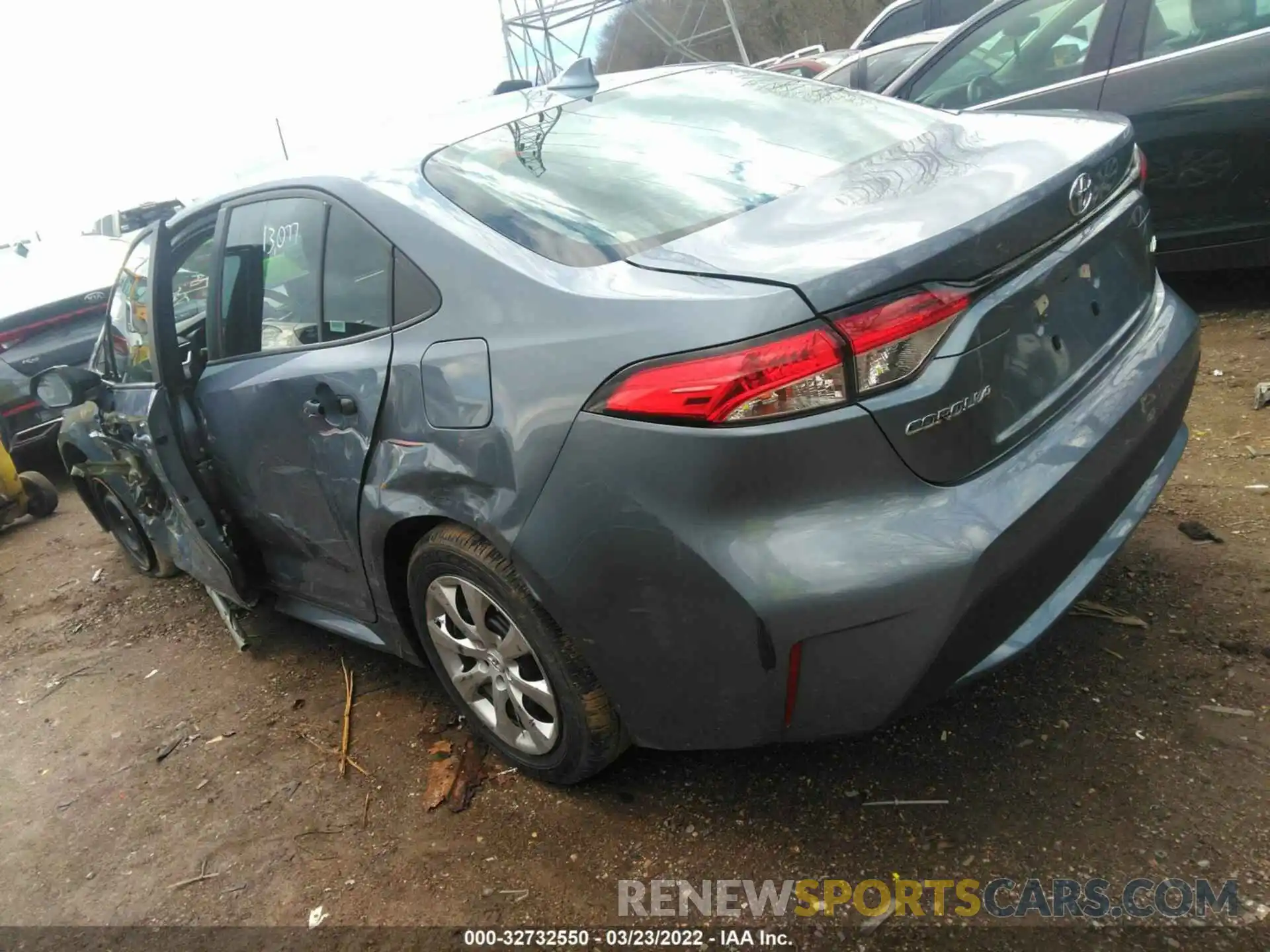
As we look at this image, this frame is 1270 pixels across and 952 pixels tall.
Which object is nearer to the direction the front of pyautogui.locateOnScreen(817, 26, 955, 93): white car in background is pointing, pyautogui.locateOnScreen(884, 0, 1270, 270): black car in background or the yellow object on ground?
the yellow object on ground

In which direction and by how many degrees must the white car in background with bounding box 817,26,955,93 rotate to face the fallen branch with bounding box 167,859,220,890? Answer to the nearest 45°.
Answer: approximately 90° to its left

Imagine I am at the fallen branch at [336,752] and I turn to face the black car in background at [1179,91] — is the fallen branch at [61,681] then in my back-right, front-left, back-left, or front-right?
back-left

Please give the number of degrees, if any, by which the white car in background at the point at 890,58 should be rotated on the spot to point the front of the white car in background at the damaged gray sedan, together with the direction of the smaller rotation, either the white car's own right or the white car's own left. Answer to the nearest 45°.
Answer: approximately 90° to the white car's own left

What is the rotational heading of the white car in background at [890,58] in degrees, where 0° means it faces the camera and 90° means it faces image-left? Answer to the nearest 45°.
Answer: approximately 90°

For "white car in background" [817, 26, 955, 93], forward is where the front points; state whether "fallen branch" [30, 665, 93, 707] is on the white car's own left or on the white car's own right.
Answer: on the white car's own left

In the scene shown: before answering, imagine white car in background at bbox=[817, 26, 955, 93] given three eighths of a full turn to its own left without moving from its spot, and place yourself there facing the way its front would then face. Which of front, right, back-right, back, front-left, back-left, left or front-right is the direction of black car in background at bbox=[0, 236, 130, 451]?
right

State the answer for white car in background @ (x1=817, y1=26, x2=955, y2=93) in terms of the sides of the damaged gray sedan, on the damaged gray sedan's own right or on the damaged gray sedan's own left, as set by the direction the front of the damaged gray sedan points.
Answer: on the damaged gray sedan's own right

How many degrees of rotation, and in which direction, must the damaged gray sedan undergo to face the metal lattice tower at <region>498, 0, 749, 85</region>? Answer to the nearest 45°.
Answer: approximately 45° to its right

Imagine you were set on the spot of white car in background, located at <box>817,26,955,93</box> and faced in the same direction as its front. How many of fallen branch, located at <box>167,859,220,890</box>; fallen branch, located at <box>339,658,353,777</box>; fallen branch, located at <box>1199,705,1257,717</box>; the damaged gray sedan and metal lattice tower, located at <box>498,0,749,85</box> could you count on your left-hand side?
4

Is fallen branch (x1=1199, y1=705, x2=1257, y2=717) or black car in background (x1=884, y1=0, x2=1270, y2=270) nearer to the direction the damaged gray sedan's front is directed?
the black car in background

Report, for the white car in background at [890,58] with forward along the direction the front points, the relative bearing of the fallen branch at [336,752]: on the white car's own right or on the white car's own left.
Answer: on the white car's own left

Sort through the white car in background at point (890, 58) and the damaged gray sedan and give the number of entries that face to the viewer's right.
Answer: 0

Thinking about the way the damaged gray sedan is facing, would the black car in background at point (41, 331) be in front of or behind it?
in front
